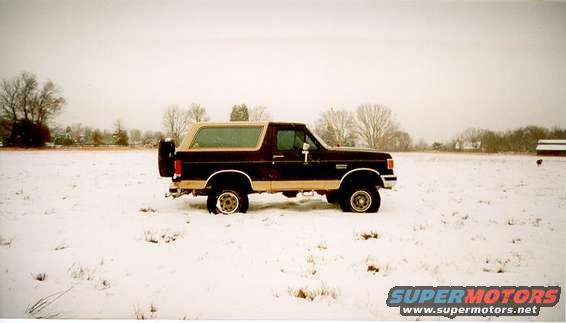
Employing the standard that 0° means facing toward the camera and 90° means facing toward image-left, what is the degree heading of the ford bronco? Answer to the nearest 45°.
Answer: approximately 270°
